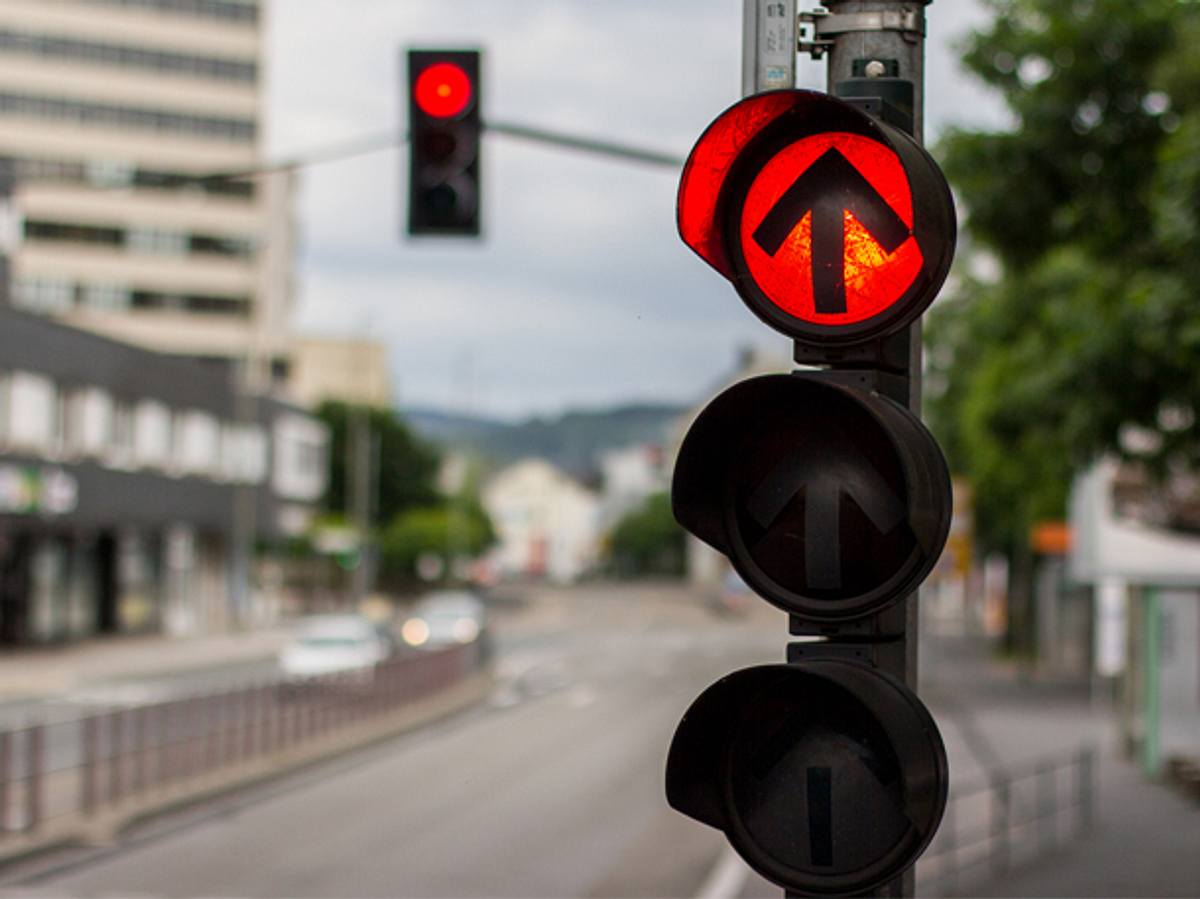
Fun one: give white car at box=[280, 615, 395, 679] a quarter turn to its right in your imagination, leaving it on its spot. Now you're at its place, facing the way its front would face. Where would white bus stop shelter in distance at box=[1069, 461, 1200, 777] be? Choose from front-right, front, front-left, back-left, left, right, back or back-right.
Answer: back

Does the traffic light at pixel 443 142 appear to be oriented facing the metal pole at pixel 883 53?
yes

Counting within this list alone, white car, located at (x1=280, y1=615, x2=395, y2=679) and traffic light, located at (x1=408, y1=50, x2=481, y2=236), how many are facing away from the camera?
0

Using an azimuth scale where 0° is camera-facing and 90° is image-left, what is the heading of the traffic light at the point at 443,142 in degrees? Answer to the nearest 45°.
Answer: approximately 0°

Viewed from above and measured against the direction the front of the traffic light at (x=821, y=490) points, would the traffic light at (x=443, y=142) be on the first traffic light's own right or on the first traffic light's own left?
on the first traffic light's own right

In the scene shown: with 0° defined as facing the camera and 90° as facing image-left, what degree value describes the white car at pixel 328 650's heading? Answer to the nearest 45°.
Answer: approximately 45°

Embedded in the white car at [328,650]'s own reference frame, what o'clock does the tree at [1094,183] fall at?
The tree is roughly at 10 o'clock from the white car.

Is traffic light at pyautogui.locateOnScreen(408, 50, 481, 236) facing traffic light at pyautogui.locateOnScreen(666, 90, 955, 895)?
yes

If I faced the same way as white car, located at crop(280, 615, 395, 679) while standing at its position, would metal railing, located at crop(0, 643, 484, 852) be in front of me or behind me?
in front

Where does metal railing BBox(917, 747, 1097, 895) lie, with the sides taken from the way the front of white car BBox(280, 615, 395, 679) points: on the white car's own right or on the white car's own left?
on the white car's own left
